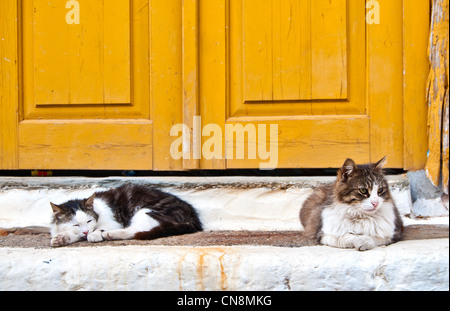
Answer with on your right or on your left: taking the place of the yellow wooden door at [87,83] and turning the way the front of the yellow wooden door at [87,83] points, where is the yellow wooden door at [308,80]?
on your left

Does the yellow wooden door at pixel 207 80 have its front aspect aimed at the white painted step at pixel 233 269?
yes

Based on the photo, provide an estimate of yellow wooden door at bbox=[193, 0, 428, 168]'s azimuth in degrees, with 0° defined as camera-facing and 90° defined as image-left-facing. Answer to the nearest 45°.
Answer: approximately 0°

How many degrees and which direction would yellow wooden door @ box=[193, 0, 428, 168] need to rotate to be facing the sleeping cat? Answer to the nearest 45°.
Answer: approximately 45° to its right

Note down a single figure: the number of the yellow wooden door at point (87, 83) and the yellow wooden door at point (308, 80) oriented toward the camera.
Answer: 2
